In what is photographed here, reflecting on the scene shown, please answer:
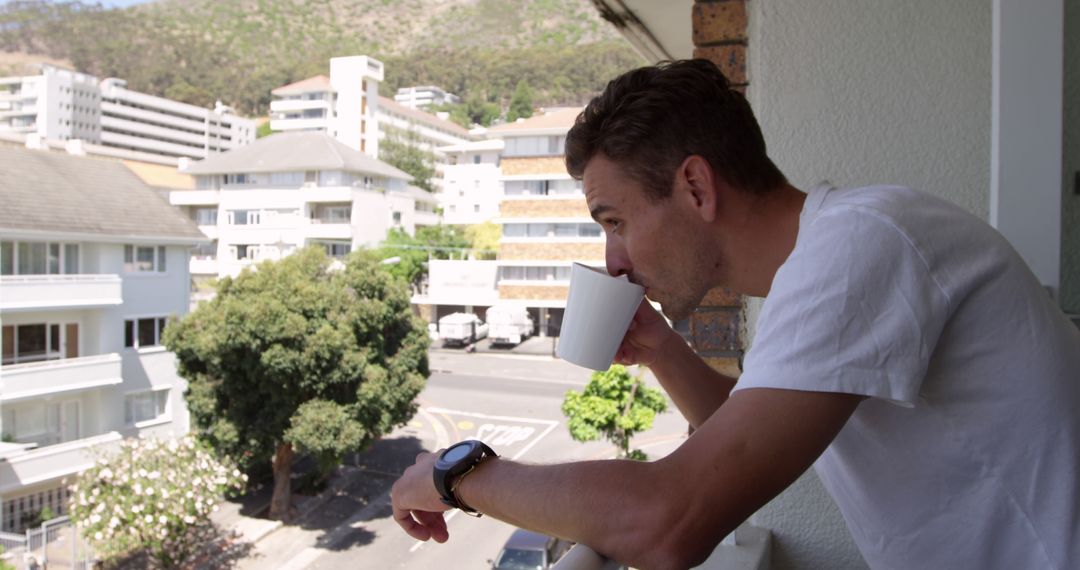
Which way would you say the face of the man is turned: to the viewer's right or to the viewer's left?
to the viewer's left

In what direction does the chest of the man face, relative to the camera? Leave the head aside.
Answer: to the viewer's left

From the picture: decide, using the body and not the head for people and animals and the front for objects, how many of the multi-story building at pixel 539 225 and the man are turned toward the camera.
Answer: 1

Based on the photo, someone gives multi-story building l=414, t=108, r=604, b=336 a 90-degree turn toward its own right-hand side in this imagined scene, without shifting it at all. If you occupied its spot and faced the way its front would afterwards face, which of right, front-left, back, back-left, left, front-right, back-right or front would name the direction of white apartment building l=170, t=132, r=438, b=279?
front-right

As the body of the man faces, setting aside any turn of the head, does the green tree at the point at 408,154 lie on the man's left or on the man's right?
on the man's right

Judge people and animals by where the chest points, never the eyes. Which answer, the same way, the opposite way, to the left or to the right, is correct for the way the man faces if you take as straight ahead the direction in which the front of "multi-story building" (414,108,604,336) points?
to the right

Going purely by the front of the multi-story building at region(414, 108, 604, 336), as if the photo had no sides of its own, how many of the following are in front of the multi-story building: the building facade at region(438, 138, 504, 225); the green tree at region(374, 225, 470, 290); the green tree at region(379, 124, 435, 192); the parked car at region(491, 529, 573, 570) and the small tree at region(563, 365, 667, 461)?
2

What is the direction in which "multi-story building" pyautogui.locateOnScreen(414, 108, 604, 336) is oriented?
toward the camera
